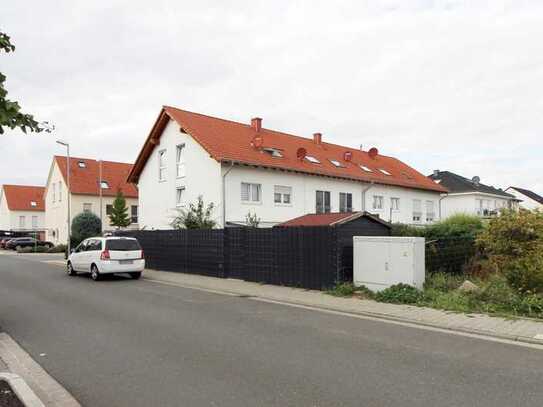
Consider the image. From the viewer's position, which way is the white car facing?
facing away from the viewer and to the left of the viewer

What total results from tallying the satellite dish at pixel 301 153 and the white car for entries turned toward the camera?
1

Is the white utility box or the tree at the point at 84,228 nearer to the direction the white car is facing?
the tree

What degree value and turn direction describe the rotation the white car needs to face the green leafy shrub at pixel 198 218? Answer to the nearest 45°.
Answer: approximately 90° to its right

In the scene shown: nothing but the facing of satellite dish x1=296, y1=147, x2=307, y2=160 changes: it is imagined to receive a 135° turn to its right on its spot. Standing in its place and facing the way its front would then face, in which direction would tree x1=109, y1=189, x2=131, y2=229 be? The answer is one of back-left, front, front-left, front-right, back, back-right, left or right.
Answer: front
